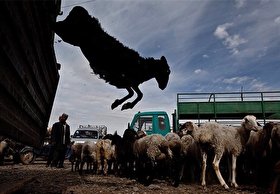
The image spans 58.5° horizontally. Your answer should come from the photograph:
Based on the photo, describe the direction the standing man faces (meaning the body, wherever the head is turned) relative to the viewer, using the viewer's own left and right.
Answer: facing the viewer and to the right of the viewer

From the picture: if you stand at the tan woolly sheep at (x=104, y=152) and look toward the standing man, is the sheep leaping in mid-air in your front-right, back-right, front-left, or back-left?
back-left

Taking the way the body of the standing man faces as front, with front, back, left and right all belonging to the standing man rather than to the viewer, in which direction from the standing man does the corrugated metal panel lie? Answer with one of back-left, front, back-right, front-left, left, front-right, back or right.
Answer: front-right

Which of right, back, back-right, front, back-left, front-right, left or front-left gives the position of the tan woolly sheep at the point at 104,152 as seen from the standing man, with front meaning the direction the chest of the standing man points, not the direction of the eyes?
front

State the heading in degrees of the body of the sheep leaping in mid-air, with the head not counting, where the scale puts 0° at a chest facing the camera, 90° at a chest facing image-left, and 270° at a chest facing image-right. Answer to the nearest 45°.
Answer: approximately 270°
